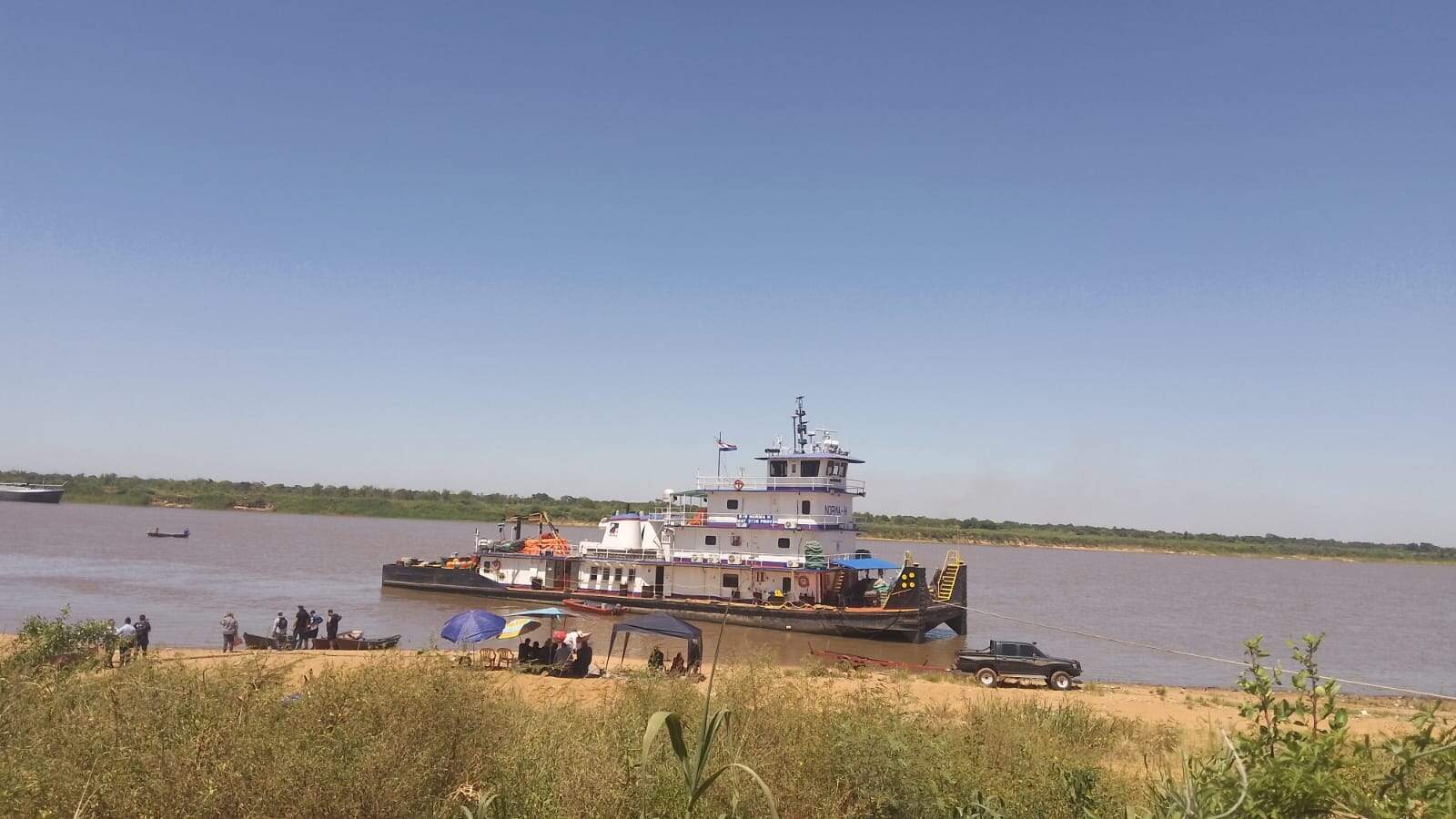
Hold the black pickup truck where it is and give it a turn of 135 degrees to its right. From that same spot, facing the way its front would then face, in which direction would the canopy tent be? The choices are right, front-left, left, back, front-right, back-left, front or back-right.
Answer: front

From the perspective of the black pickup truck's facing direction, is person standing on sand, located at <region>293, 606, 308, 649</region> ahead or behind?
behind

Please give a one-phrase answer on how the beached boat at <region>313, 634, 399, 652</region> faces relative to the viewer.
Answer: facing to the right of the viewer

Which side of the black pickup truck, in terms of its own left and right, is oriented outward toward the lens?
right

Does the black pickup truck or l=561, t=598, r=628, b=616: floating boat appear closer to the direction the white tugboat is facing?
the black pickup truck

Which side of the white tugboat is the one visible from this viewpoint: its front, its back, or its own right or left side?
right

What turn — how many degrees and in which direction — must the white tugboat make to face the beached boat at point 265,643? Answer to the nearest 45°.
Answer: approximately 135° to its right

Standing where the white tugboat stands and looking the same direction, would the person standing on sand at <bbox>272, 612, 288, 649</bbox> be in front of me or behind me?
behind

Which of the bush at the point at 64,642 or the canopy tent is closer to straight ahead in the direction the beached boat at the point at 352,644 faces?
the canopy tent
